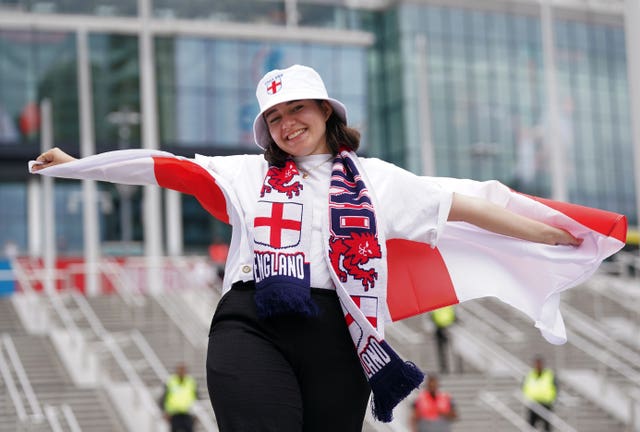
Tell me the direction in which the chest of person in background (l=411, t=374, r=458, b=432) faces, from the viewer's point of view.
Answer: toward the camera

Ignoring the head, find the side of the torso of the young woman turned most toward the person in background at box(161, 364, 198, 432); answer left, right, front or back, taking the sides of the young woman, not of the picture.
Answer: back

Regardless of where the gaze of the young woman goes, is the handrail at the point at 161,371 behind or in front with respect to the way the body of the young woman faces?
behind

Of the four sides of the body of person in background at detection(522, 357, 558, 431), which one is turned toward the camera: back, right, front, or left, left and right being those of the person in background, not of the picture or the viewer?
front

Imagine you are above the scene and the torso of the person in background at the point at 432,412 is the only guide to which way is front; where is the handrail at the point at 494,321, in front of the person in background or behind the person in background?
behind

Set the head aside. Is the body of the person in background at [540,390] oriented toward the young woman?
yes

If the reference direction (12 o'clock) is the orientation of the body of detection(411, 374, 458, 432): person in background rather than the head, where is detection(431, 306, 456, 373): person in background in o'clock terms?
detection(431, 306, 456, 373): person in background is roughly at 6 o'clock from detection(411, 374, 458, 432): person in background.

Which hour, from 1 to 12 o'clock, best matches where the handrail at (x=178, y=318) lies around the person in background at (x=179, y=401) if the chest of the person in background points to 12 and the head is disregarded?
The handrail is roughly at 6 o'clock from the person in background.

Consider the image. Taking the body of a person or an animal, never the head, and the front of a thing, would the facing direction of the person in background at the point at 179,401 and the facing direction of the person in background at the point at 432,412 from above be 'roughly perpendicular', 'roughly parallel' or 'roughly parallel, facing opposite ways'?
roughly parallel
